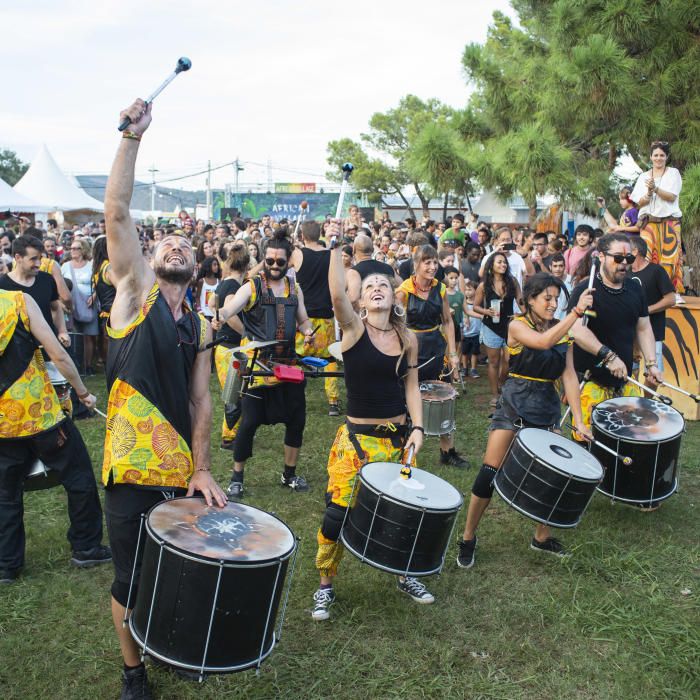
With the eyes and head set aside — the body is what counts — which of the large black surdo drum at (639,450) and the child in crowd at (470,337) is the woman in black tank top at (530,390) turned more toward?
the large black surdo drum

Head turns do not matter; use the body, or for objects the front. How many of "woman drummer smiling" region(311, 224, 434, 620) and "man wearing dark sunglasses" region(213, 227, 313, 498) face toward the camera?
2

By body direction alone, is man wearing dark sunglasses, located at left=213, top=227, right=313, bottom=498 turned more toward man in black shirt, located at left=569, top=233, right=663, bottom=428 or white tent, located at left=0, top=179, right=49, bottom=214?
the man in black shirt

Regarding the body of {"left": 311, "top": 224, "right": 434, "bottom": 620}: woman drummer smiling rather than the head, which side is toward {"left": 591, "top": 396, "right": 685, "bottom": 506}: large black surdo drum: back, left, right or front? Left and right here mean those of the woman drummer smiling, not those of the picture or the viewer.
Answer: left

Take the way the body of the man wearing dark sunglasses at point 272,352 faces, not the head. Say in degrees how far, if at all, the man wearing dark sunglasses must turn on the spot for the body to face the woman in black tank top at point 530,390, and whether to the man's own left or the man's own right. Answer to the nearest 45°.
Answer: approximately 45° to the man's own left

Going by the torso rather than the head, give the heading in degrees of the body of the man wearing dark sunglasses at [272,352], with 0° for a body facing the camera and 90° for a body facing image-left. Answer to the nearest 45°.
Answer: approximately 0°

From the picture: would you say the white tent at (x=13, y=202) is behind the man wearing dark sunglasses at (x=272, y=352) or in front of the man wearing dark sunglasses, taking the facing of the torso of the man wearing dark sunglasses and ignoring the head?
behind

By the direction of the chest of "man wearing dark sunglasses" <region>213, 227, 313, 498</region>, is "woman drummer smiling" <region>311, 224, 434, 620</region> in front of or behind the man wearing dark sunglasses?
in front

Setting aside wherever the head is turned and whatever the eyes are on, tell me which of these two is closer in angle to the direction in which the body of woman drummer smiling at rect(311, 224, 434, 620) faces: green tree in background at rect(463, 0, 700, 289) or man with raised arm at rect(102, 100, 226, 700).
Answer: the man with raised arm

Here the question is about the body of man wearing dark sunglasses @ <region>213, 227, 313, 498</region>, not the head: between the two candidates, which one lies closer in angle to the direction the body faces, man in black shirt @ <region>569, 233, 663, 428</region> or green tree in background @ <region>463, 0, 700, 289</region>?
the man in black shirt
